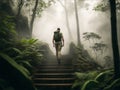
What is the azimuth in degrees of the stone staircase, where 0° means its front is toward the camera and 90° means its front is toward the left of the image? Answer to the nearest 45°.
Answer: approximately 0°
